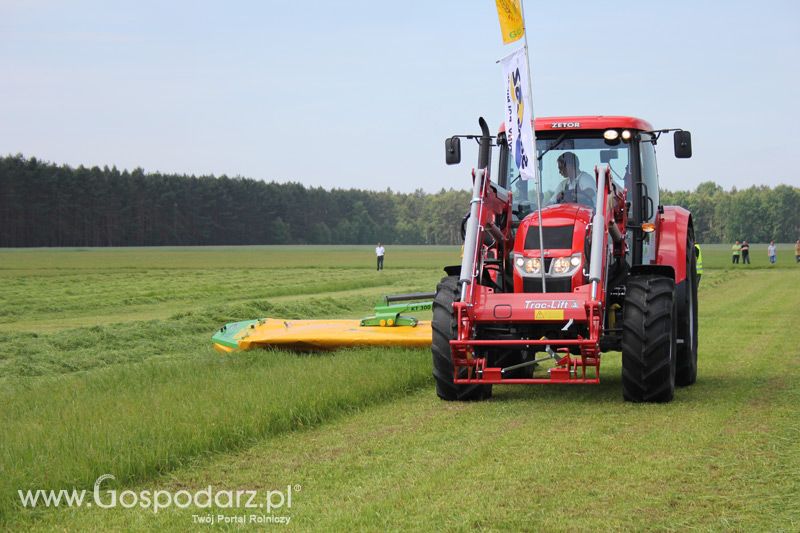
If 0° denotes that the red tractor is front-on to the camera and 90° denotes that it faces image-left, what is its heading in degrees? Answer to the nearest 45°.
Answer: approximately 0°
